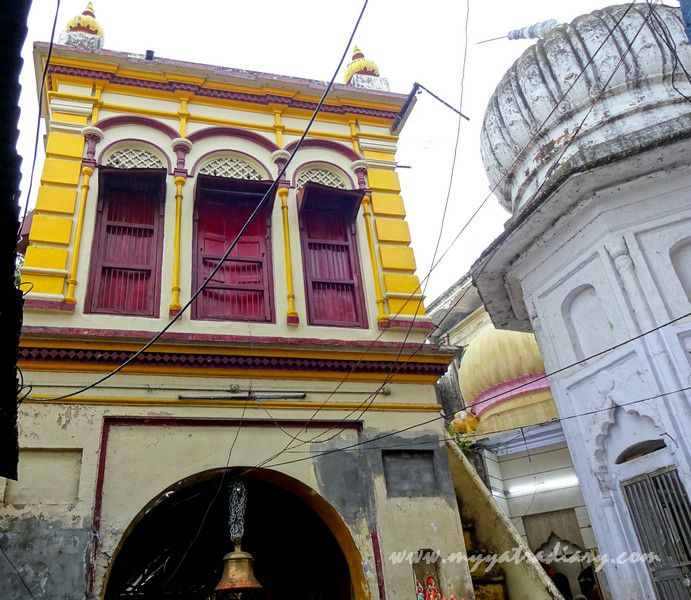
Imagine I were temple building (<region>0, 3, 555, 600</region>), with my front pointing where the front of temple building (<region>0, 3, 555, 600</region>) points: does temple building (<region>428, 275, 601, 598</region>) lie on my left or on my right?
on my left

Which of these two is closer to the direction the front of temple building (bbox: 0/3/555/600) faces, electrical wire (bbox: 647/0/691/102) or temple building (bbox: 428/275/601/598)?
the electrical wire

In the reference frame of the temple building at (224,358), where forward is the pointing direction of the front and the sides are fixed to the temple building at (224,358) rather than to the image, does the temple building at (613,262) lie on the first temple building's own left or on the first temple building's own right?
on the first temple building's own left

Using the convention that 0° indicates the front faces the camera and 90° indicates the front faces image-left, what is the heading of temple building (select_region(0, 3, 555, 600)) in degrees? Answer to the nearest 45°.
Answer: approximately 0°

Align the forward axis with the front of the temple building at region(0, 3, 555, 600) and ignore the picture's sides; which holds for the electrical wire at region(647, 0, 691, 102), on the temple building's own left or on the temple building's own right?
on the temple building's own left
